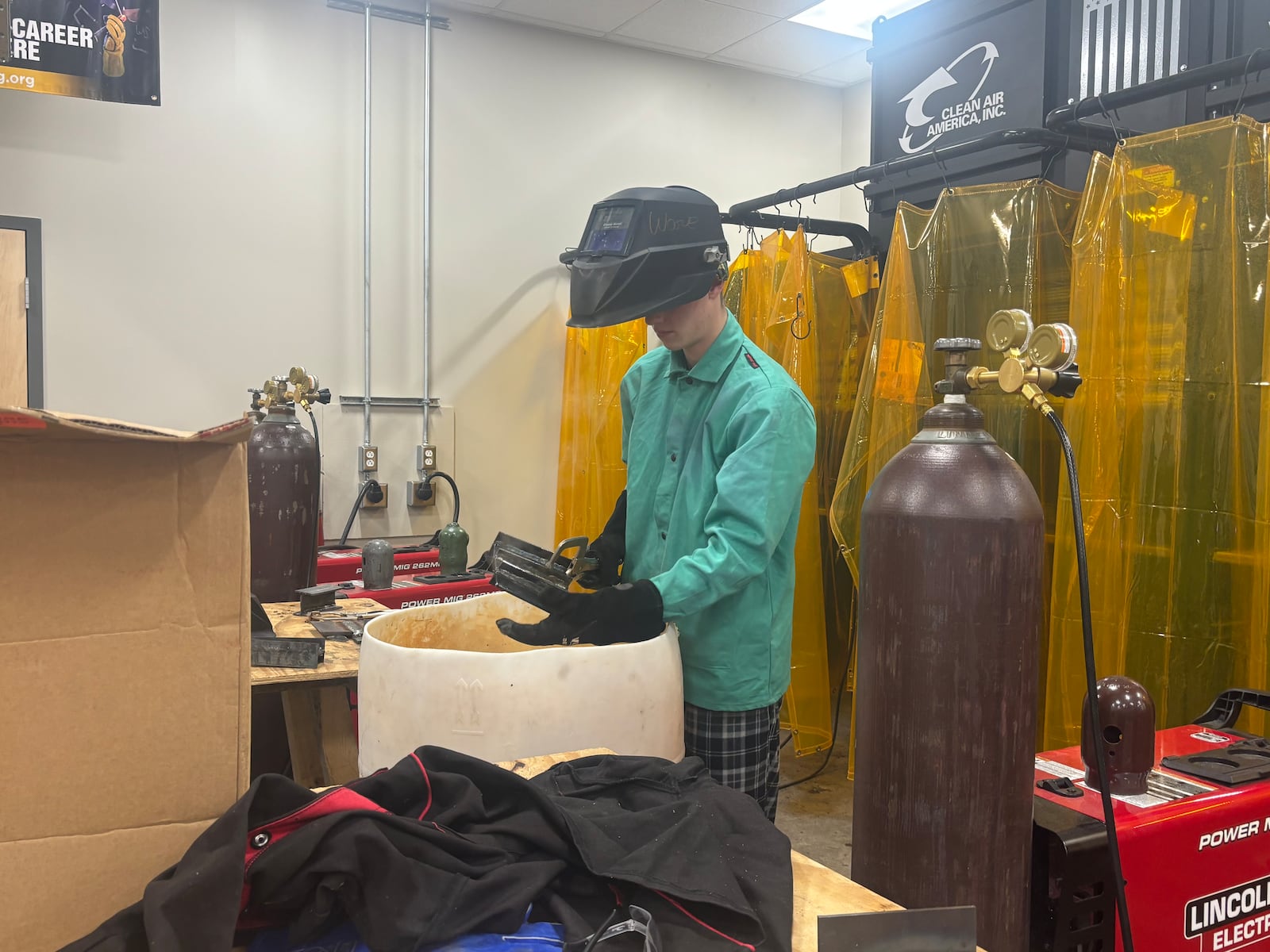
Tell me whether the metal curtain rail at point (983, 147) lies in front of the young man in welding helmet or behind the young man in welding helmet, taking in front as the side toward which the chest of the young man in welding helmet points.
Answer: behind

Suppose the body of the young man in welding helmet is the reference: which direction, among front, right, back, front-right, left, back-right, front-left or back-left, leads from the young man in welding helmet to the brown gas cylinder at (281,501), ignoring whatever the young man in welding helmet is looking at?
right

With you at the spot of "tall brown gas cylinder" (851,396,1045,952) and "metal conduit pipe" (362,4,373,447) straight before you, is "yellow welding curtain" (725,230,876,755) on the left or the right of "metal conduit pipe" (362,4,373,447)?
right

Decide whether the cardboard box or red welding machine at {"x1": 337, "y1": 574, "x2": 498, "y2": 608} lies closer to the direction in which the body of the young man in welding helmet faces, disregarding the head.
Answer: the cardboard box

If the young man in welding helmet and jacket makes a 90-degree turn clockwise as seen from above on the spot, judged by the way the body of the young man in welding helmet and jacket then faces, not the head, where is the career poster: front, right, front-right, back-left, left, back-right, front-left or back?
front

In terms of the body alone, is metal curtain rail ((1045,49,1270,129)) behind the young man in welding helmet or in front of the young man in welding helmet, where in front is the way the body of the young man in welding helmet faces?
behind

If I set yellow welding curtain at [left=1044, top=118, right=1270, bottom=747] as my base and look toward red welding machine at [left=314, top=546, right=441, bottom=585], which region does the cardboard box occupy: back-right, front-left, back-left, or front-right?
front-left

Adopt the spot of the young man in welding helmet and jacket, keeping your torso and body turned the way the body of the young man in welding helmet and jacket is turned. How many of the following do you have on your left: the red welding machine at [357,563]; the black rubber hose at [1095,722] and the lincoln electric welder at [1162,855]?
2

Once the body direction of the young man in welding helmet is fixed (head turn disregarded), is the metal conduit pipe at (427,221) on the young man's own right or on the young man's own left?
on the young man's own right

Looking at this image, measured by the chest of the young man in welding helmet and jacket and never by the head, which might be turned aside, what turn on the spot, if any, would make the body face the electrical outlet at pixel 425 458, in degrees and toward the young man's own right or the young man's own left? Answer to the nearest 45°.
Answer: approximately 90° to the young man's own right

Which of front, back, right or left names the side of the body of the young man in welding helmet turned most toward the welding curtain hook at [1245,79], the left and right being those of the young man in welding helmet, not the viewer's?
back

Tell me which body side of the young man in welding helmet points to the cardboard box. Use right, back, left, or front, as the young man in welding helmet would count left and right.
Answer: front

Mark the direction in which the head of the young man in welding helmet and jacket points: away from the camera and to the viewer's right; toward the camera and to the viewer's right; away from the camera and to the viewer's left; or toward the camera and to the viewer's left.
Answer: toward the camera and to the viewer's left

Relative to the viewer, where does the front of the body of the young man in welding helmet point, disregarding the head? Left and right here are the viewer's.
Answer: facing the viewer and to the left of the viewer
